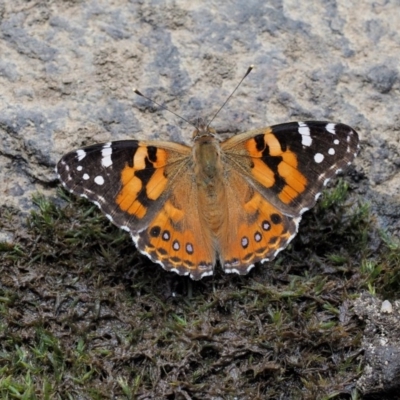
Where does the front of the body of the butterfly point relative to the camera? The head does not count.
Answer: away from the camera
